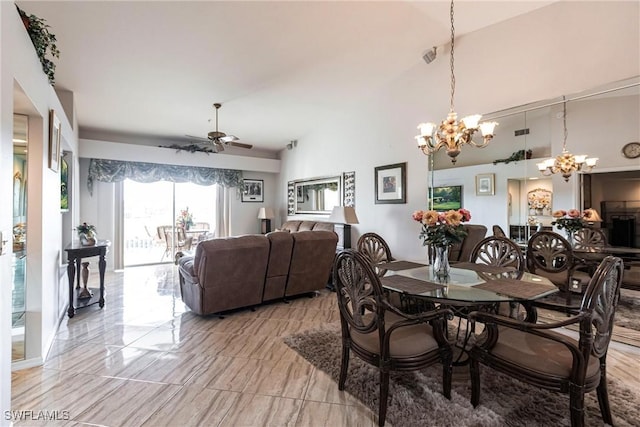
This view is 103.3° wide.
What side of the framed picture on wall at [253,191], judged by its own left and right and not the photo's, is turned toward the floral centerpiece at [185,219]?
right

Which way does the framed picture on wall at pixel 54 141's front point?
to the viewer's right

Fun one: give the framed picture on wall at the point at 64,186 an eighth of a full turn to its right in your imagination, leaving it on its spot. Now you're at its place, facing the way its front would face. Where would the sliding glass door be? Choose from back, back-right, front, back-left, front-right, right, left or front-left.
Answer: left

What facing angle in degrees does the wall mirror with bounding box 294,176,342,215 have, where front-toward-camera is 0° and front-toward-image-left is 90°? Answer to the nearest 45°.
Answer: approximately 45°

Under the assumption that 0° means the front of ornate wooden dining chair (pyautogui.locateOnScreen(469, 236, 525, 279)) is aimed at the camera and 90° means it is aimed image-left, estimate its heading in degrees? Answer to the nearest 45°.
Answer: approximately 45°

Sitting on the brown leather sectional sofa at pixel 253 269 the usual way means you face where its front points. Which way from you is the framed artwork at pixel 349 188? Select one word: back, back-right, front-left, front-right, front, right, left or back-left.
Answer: right

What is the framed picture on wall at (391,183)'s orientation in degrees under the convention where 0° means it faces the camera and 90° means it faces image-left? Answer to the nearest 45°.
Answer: approximately 45°

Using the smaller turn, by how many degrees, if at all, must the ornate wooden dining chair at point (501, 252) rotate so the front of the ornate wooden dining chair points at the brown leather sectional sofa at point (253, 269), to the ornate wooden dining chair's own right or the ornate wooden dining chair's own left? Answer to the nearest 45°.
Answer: approximately 45° to the ornate wooden dining chair's own right

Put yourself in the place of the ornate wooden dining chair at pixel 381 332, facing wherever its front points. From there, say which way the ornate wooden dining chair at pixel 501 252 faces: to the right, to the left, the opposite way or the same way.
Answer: the opposite way

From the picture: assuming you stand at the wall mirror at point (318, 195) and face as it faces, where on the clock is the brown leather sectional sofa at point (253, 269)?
The brown leather sectional sofa is roughly at 11 o'clock from the wall mirror.

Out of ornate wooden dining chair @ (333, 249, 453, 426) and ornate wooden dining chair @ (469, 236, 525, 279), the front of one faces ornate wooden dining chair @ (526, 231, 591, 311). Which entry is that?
ornate wooden dining chair @ (333, 249, 453, 426)

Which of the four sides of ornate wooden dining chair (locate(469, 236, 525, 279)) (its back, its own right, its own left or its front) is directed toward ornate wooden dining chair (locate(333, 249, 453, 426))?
front

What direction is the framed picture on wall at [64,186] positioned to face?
to the viewer's right

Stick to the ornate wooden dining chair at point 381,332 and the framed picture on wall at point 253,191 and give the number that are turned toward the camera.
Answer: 1
